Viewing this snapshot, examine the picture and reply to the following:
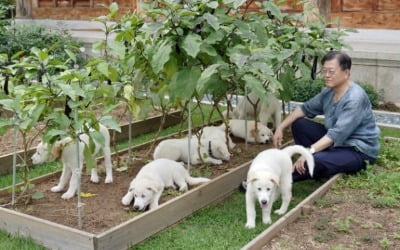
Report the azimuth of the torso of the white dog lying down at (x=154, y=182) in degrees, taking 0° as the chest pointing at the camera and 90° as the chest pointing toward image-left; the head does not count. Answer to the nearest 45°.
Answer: approximately 45°

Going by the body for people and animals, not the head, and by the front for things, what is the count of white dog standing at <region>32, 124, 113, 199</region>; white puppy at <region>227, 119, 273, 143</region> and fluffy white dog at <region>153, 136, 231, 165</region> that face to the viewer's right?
2

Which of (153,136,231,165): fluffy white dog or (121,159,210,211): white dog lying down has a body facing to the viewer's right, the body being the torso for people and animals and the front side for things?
the fluffy white dog

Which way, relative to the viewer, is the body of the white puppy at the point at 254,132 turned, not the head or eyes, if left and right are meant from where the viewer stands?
facing to the right of the viewer

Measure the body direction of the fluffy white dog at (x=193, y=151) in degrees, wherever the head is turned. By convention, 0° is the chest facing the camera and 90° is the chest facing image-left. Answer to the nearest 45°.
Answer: approximately 270°

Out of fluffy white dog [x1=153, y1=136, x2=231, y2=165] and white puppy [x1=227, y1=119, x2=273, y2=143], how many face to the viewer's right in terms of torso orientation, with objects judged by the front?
2

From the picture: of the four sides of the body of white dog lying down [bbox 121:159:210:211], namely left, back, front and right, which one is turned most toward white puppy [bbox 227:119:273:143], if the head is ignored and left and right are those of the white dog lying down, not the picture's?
back

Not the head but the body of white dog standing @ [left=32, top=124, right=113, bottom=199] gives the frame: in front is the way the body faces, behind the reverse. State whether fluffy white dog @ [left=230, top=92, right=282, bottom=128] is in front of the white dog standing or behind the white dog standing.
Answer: behind

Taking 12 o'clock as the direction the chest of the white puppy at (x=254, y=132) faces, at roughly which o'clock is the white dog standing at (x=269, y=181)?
The white dog standing is roughly at 3 o'clock from the white puppy.

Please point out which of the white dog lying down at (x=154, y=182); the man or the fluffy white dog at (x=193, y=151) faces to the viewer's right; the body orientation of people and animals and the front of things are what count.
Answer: the fluffy white dog
